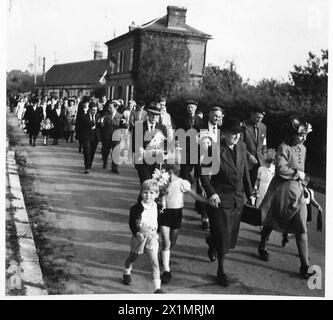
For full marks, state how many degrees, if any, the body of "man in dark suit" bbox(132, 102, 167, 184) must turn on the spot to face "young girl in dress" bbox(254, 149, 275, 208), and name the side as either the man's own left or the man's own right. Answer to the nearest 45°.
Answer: approximately 90° to the man's own left

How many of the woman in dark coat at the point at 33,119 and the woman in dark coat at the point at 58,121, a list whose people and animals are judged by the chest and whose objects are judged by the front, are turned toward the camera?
2

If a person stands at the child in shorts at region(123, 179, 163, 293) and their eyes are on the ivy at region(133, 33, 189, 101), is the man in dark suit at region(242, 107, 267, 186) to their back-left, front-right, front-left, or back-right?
front-right

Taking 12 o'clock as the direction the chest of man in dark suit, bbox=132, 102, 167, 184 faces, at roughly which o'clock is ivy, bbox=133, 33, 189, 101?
The ivy is roughly at 6 o'clock from the man in dark suit.

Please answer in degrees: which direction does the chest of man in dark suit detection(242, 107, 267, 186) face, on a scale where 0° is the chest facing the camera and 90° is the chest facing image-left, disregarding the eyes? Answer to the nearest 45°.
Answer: approximately 315°

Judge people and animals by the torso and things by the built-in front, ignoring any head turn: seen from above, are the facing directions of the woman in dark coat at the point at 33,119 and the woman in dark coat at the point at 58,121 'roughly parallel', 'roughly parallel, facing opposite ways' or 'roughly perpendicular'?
roughly parallel

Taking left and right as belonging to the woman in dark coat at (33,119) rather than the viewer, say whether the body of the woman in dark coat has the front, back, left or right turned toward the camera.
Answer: front

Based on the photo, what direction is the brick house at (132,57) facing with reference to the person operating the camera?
facing the viewer and to the left of the viewer

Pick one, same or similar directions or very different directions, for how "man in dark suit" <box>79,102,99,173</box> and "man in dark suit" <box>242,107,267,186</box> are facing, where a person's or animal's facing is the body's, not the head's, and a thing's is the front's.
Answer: same or similar directions

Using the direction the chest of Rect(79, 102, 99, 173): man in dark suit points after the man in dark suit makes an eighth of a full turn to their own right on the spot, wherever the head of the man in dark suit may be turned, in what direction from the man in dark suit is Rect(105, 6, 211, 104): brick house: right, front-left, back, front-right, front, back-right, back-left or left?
back

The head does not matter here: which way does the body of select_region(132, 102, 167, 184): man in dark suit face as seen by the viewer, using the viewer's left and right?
facing the viewer

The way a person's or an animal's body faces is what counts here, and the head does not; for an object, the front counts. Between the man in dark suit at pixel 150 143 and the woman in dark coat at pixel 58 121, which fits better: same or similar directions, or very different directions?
same or similar directions

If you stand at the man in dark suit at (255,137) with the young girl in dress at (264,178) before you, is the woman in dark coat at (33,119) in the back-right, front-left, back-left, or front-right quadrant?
back-right

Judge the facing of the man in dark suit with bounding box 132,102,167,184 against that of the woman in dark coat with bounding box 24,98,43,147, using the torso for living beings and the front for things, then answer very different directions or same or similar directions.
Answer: same or similar directions
